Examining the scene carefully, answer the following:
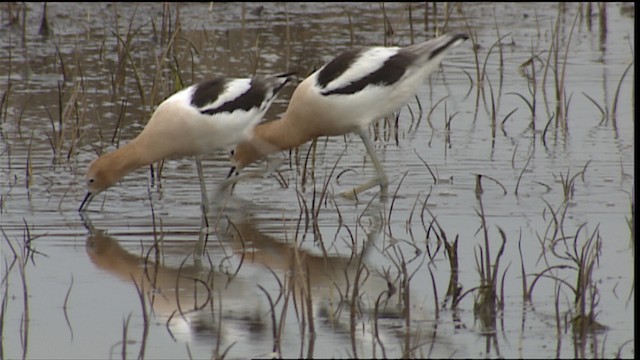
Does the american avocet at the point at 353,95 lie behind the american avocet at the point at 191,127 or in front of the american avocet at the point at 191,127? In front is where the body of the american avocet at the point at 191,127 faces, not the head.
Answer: behind

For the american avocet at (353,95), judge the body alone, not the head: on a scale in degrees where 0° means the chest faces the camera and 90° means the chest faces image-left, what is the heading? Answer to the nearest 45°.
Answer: approximately 90°

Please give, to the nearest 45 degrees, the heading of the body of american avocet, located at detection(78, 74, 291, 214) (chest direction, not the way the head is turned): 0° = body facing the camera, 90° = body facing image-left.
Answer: approximately 90°

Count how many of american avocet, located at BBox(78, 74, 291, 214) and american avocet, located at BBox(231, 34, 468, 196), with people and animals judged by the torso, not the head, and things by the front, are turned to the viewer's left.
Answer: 2
